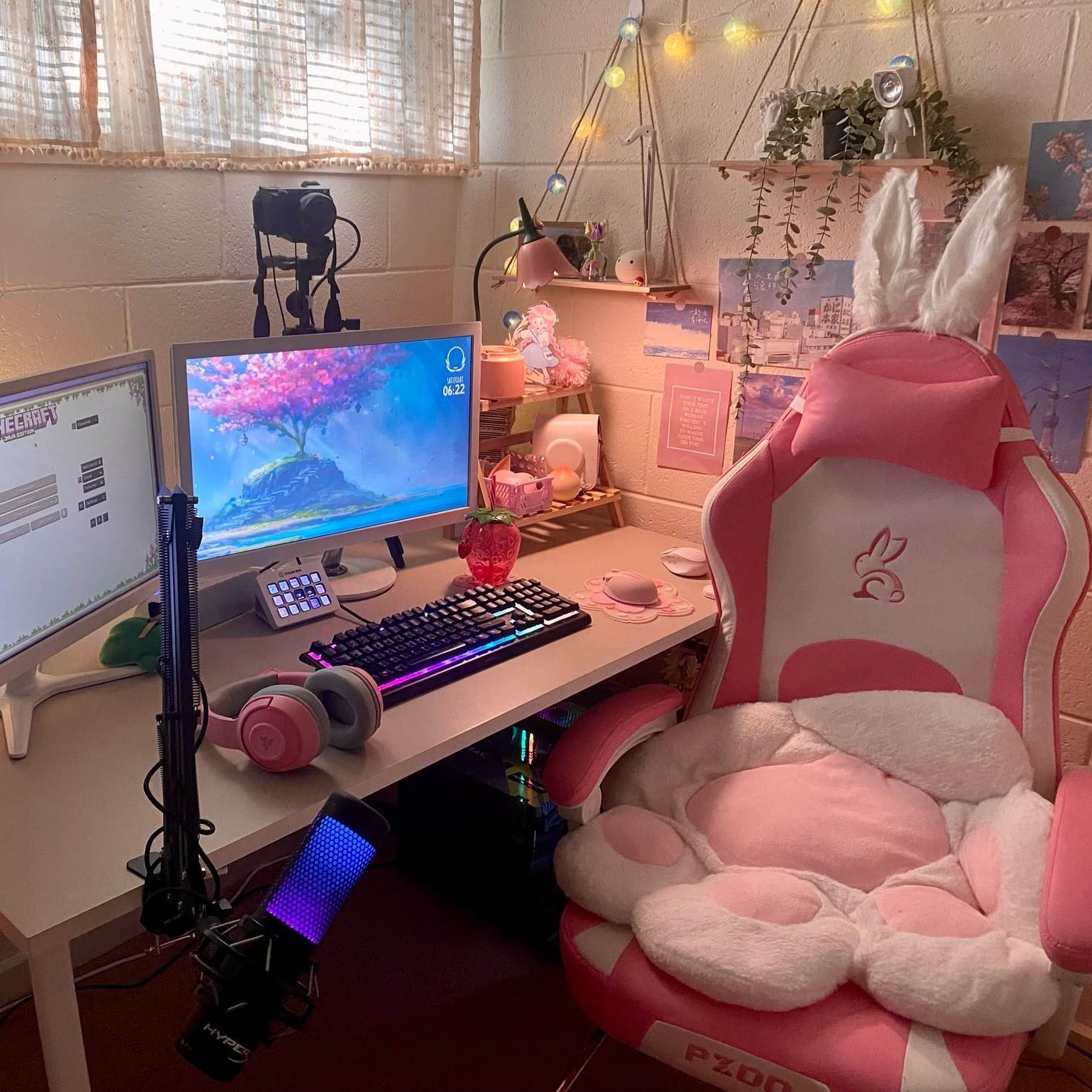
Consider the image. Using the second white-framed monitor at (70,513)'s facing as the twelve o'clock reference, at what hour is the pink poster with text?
The pink poster with text is roughly at 10 o'clock from the second white-framed monitor.

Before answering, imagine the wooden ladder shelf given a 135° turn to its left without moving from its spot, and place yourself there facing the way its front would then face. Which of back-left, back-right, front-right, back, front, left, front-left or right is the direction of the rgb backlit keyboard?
back

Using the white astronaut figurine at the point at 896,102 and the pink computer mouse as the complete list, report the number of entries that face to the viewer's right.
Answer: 0

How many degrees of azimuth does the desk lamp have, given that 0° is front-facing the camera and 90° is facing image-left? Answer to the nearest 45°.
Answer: approximately 270°

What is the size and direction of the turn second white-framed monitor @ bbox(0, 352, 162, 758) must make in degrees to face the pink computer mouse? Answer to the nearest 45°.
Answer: approximately 45° to its left

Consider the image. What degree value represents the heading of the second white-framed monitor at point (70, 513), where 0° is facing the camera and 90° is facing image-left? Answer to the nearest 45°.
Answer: approximately 315°

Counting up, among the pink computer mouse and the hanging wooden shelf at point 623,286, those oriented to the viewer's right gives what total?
0

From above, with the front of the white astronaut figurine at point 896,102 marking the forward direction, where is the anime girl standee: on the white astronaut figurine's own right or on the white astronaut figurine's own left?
on the white astronaut figurine's own right
